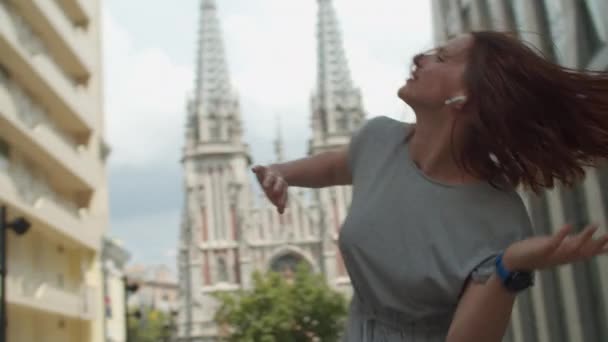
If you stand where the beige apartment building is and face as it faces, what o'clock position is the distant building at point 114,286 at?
The distant building is roughly at 8 o'clock from the beige apartment building.

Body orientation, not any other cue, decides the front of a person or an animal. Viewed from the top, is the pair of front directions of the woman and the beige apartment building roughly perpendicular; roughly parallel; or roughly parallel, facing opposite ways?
roughly perpendicular

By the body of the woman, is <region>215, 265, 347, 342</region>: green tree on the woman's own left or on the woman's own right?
on the woman's own right

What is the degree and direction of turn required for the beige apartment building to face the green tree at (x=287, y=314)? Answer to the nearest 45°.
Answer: approximately 90° to its left

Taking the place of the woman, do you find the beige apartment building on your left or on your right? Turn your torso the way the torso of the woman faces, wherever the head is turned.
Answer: on your right

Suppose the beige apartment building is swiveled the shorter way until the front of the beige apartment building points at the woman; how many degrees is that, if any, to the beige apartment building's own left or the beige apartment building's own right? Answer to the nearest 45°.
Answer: approximately 45° to the beige apartment building's own right

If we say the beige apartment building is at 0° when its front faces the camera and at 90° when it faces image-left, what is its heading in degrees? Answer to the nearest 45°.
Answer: approximately 315°

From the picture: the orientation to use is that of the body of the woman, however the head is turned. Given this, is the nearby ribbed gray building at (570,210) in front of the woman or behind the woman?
behind
